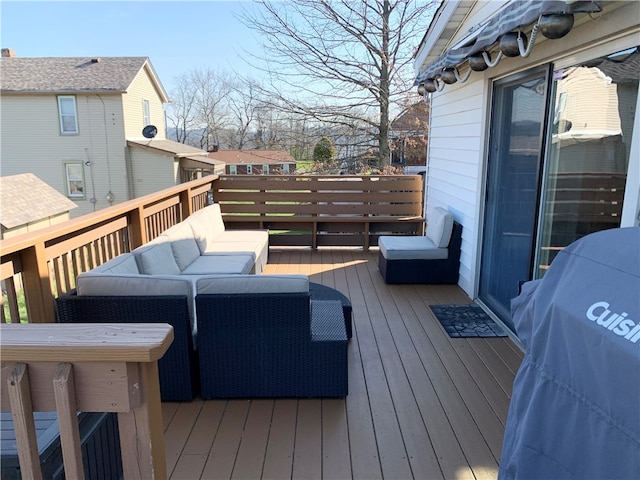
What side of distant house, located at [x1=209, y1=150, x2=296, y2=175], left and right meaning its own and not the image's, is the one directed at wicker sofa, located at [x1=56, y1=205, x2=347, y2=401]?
front

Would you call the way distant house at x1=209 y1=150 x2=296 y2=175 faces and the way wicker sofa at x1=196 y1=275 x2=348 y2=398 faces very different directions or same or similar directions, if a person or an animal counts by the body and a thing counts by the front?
very different directions

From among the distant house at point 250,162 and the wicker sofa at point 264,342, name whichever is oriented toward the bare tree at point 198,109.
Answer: the wicker sofa

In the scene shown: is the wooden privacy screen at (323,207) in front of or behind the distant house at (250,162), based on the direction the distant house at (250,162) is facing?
in front

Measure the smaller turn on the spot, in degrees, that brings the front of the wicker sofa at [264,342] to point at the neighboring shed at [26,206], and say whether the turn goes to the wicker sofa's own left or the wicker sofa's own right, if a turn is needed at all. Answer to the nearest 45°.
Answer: approximately 45° to the wicker sofa's own left

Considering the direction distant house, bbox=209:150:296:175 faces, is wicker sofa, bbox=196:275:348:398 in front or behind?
in front

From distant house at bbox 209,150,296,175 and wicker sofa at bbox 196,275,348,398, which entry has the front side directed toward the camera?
the distant house

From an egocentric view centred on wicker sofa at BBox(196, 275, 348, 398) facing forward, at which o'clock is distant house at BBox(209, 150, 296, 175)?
The distant house is roughly at 12 o'clock from the wicker sofa.

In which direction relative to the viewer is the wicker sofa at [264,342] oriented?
away from the camera

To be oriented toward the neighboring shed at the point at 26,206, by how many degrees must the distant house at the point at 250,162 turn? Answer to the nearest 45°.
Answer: approximately 45° to its right

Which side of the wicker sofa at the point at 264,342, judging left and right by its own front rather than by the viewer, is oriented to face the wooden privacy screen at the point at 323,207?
front

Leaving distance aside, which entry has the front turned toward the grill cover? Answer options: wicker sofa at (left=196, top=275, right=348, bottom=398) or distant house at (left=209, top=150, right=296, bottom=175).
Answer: the distant house

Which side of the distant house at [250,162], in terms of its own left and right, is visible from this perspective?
front

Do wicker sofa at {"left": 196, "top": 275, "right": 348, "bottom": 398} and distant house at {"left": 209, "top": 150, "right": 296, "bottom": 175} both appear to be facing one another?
yes

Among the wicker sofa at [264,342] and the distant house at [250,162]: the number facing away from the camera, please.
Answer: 1
